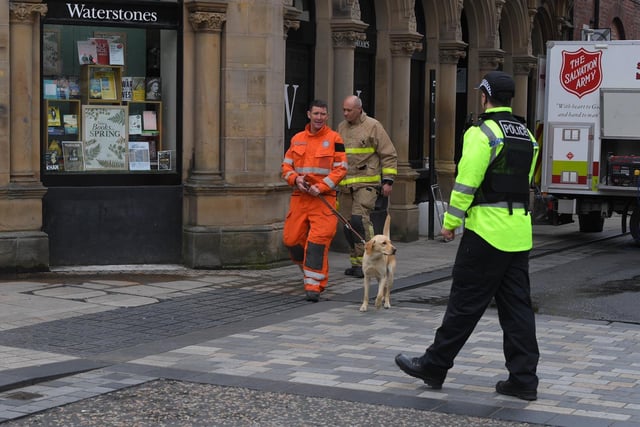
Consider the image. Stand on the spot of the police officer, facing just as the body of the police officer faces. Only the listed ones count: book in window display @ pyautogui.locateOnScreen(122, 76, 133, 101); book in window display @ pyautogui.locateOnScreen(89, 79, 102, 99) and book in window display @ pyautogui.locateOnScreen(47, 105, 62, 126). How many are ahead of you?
3

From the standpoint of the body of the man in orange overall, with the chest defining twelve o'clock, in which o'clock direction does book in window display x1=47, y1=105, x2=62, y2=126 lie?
The book in window display is roughly at 4 o'clock from the man in orange overall.

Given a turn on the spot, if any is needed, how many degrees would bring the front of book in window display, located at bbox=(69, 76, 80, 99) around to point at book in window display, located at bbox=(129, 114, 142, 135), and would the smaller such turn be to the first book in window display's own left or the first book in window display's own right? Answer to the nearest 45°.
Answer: approximately 90° to the first book in window display's own left

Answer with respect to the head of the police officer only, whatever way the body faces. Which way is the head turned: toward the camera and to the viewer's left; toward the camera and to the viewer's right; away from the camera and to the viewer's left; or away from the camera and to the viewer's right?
away from the camera and to the viewer's left

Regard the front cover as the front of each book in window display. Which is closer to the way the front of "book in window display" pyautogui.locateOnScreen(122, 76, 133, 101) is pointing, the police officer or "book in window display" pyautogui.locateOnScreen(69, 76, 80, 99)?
the police officer

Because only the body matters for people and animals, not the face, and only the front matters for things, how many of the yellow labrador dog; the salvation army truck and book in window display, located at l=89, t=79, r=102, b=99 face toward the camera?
2

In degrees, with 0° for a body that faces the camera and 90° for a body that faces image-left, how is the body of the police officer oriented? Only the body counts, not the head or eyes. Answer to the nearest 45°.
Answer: approximately 135°
